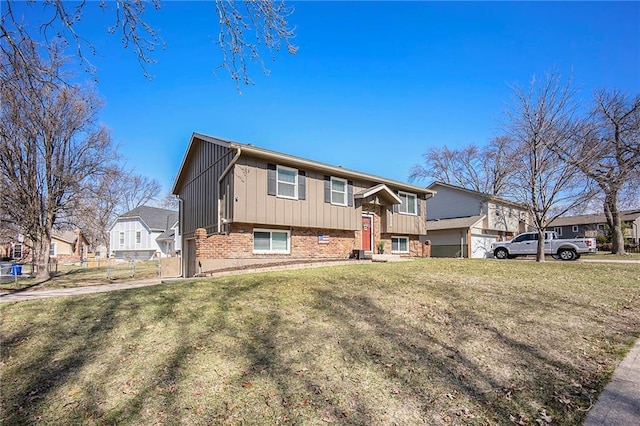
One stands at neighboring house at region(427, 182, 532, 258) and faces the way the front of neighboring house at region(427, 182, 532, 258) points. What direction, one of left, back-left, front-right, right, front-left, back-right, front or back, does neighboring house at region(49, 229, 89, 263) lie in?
back-right

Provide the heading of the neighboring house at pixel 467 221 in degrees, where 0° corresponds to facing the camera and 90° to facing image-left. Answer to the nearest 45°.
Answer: approximately 315°

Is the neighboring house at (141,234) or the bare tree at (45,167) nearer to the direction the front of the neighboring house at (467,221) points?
the bare tree

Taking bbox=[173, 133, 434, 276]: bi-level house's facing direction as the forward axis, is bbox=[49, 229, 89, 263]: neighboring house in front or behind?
behind

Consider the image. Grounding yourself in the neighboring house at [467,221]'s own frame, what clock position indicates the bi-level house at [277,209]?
The bi-level house is roughly at 2 o'clock from the neighboring house.

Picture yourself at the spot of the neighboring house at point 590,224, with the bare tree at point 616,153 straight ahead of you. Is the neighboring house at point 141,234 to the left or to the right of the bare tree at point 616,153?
right

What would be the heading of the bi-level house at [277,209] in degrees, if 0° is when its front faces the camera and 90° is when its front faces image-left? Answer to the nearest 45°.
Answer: approximately 315°

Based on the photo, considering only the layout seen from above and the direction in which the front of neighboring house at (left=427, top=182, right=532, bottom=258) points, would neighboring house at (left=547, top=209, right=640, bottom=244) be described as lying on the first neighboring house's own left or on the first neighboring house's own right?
on the first neighboring house's own left

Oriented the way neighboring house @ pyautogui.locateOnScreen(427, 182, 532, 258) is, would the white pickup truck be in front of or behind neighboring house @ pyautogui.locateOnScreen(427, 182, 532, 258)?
in front

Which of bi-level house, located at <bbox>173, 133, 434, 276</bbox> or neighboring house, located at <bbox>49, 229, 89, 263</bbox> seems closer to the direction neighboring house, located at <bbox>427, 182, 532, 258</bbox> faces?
the bi-level house

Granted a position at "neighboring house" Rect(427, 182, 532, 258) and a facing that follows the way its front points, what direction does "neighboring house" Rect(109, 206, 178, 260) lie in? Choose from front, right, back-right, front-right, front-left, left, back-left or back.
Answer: back-right
